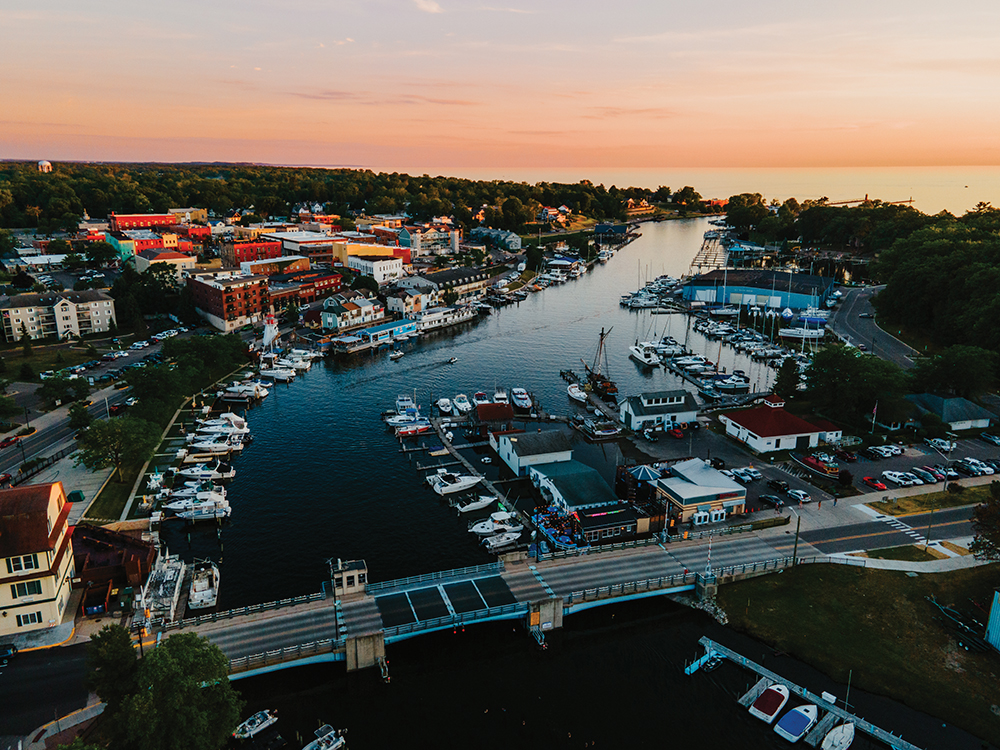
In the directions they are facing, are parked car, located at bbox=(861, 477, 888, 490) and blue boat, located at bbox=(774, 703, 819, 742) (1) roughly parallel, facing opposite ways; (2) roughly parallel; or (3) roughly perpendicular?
roughly perpendicular

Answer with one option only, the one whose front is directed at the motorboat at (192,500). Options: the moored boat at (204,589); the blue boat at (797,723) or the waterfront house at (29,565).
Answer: the moored boat

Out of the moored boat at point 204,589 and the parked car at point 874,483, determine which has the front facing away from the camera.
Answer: the moored boat

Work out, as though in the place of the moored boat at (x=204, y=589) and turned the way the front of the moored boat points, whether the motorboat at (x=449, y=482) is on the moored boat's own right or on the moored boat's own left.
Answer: on the moored boat's own right

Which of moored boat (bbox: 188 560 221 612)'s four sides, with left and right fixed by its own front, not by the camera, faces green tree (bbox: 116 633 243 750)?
back

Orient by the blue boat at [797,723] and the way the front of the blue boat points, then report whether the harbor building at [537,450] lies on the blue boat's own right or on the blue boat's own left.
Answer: on the blue boat's own left

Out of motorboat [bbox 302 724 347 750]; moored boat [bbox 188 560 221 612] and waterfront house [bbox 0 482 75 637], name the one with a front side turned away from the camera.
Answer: the moored boat

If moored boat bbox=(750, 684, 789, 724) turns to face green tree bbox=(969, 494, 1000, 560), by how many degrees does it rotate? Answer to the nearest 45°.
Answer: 0° — it already faces it

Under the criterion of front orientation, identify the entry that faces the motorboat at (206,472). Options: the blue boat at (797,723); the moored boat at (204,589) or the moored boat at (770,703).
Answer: the moored boat at (204,589)

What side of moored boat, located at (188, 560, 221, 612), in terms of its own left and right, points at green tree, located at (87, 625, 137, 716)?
back

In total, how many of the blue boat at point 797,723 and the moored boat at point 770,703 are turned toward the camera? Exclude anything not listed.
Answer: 0

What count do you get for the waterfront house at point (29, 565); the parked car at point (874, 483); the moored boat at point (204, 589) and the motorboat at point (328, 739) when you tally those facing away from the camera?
1

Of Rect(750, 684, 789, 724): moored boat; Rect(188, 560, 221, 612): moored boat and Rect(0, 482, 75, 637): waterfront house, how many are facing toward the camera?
1
